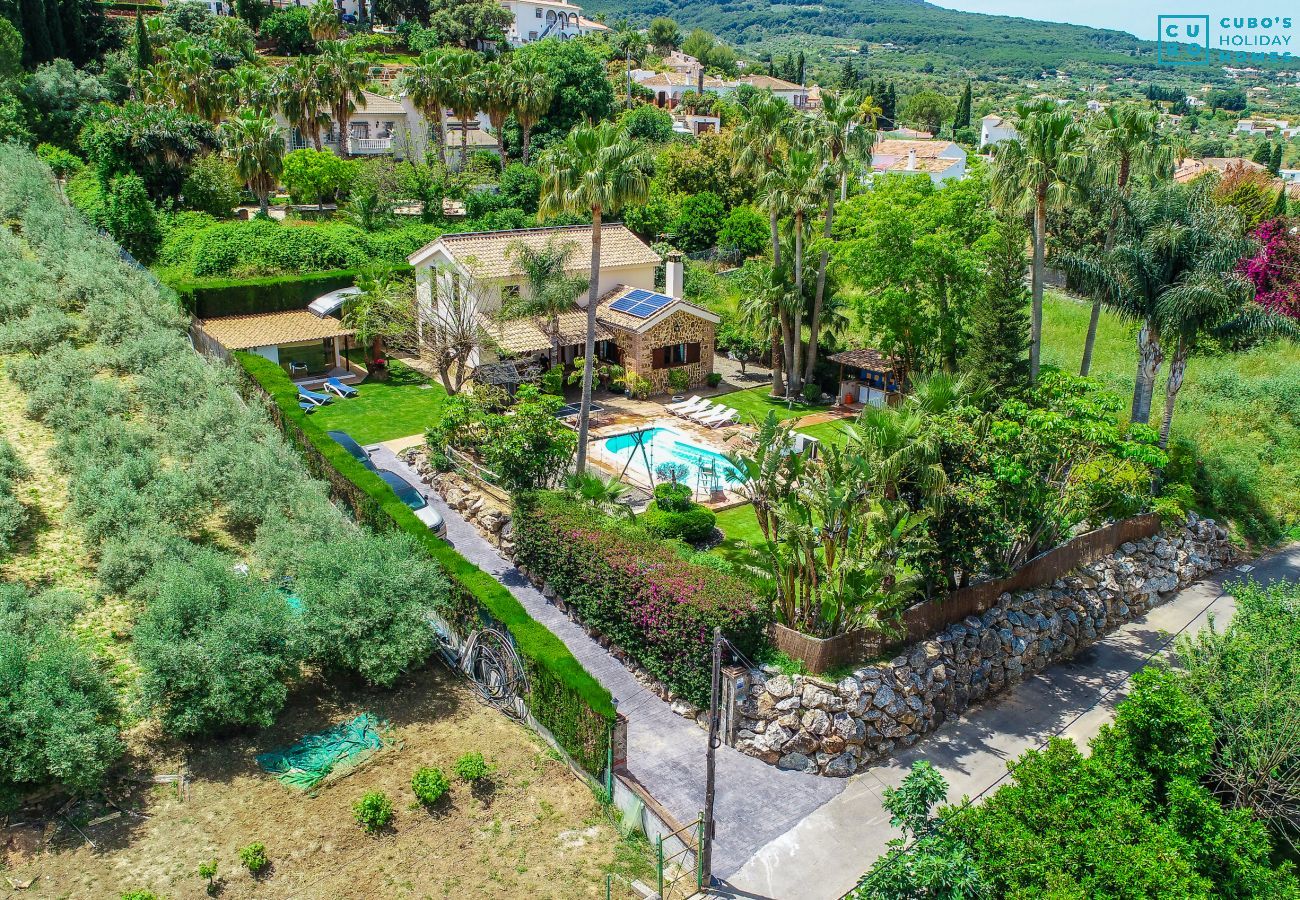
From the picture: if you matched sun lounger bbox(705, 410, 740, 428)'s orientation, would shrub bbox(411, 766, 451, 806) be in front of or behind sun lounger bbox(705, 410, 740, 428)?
in front

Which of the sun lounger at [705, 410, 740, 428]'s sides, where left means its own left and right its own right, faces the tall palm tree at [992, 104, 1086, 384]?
back

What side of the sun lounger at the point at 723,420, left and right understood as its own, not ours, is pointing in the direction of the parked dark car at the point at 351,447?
front

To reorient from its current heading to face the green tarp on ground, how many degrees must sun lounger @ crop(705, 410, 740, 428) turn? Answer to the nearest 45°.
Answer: approximately 45° to its left

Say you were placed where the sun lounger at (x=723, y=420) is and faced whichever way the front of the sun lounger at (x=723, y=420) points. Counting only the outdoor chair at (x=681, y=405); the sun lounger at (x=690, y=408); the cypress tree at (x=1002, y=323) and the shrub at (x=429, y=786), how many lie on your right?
2

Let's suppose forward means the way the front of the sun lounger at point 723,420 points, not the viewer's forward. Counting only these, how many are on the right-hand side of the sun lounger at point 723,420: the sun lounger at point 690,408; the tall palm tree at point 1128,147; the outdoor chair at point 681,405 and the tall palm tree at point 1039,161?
2

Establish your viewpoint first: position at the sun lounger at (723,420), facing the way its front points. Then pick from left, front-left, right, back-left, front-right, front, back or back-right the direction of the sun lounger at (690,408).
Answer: right

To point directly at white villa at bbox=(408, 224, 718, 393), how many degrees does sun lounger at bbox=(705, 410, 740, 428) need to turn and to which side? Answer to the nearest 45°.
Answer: approximately 90° to its right

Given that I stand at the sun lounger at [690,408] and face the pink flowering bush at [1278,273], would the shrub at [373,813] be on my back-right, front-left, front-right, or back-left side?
back-right

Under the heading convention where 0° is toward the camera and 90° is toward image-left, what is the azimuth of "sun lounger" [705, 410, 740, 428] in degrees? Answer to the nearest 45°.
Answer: approximately 45°

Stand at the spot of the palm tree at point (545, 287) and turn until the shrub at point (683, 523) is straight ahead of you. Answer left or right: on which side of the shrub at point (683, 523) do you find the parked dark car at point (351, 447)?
right
